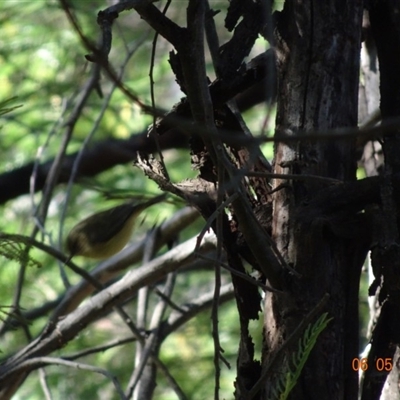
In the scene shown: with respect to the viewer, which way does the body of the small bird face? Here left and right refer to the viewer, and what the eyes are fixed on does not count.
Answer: facing to the left of the viewer

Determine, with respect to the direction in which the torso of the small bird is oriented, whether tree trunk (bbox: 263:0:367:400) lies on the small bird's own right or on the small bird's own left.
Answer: on the small bird's own left
